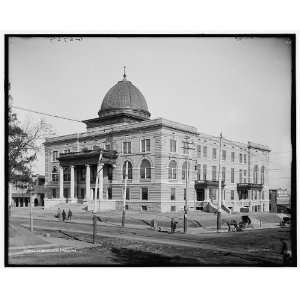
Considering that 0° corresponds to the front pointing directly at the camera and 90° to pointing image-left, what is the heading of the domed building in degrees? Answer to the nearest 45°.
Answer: approximately 45°
